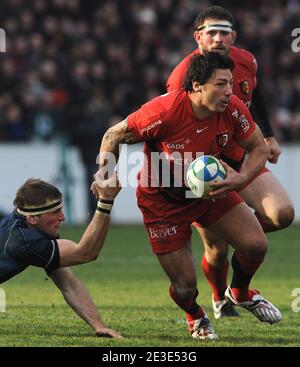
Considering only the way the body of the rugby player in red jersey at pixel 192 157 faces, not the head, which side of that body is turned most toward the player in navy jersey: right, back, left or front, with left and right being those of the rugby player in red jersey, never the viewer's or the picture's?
right

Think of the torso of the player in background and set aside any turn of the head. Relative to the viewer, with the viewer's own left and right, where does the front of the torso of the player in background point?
facing the viewer

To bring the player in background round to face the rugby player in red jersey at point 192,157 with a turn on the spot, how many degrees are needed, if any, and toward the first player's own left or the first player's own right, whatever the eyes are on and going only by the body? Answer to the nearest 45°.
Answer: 0° — they already face them

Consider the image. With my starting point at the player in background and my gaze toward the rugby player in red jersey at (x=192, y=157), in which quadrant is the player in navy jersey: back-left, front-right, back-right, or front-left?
front-right

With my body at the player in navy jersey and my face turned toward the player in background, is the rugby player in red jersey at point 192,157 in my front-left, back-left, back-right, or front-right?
front-right

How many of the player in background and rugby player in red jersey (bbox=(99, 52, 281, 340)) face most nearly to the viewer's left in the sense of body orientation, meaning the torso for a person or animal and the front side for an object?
0

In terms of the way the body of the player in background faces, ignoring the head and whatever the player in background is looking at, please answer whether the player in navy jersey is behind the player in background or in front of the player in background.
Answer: in front
